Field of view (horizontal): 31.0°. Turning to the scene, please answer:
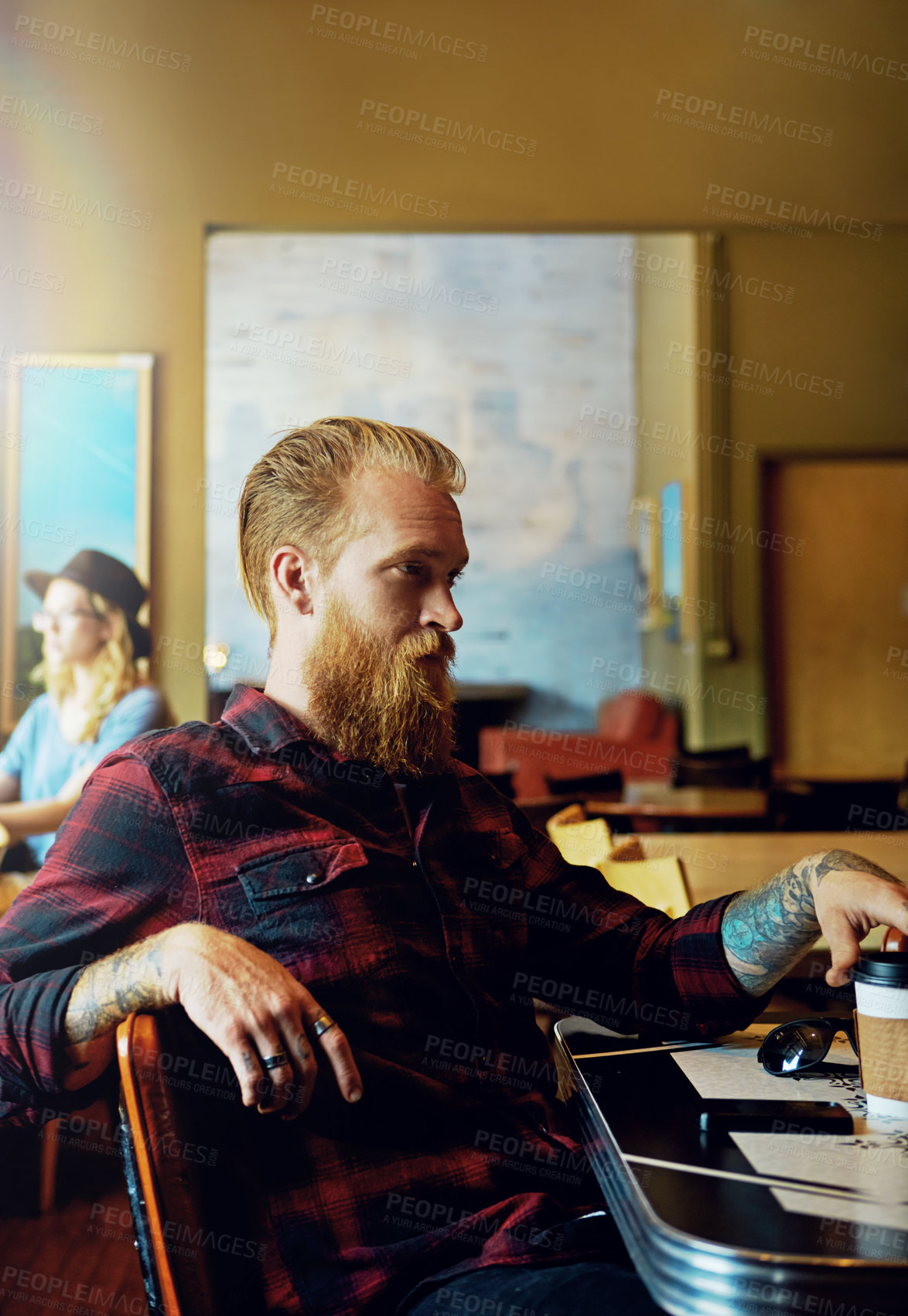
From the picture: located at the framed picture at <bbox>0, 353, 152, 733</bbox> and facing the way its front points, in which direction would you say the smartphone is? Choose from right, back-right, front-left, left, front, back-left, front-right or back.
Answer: front

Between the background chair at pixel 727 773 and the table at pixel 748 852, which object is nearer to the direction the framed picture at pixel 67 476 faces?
the table

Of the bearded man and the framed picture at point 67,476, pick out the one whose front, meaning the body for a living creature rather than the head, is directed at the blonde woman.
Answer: the framed picture

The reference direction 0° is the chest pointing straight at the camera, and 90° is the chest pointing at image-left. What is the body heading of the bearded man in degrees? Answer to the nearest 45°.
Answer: approximately 315°

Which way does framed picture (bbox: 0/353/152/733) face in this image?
toward the camera

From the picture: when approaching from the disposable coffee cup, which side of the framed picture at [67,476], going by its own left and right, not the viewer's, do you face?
front

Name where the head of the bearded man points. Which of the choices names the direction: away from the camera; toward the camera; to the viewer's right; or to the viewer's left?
to the viewer's right

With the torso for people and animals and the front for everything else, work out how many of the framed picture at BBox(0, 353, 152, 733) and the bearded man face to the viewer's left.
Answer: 0
